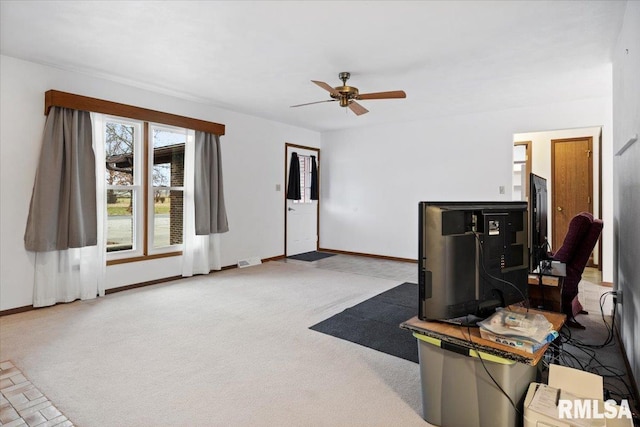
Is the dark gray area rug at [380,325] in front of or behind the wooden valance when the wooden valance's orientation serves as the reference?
in front

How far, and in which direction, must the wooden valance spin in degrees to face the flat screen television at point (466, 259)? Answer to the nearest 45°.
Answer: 0° — it already faces it

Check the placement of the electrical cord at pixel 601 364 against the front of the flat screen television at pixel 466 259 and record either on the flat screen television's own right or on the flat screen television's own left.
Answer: on the flat screen television's own right

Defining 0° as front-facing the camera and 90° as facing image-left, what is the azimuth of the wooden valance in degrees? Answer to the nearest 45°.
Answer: approximately 315°

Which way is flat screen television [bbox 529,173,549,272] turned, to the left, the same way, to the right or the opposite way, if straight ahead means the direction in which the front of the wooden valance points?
the opposite way

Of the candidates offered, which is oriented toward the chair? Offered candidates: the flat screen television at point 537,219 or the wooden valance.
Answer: the wooden valance

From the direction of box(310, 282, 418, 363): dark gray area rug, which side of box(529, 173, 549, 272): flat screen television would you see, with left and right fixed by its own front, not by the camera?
front

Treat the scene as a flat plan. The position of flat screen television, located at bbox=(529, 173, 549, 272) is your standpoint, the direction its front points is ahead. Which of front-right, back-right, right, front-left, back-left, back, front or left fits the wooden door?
right

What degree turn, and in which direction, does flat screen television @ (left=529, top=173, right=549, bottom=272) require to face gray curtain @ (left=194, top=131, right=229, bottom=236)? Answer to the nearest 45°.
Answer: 0° — it already faces it

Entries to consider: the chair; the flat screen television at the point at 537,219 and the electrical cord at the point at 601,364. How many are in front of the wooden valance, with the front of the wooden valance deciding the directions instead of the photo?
3

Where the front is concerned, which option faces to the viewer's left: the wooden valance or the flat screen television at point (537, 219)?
the flat screen television

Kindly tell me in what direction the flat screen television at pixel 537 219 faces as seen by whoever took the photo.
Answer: facing to the left of the viewer

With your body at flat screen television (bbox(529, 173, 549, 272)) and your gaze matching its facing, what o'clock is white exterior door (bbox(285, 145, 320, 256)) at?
The white exterior door is roughly at 1 o'clock from the flat screen television.

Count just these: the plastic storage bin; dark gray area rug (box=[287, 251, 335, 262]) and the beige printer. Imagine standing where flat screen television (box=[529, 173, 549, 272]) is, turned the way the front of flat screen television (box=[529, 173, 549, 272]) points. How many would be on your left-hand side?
2

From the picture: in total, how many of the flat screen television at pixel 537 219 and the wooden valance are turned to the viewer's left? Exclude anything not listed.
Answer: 1

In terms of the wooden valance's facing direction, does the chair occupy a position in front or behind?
in front

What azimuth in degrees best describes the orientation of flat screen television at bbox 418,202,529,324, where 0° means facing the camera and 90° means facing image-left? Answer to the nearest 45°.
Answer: approximately 135°
